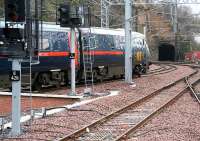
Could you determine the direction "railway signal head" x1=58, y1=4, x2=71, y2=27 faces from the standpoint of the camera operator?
facing the viewer and to the left of the viewer

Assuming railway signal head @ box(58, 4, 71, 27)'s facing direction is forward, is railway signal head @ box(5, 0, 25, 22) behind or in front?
in front

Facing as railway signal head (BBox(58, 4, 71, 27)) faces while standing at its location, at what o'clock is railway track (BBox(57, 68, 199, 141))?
The railway track is roughly at 10 o'clock from the railway signal head.

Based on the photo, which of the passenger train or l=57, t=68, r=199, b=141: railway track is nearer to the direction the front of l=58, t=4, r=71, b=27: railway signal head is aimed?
the railway track

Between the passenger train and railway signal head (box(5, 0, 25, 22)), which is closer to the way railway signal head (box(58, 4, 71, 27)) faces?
the railway signal head
